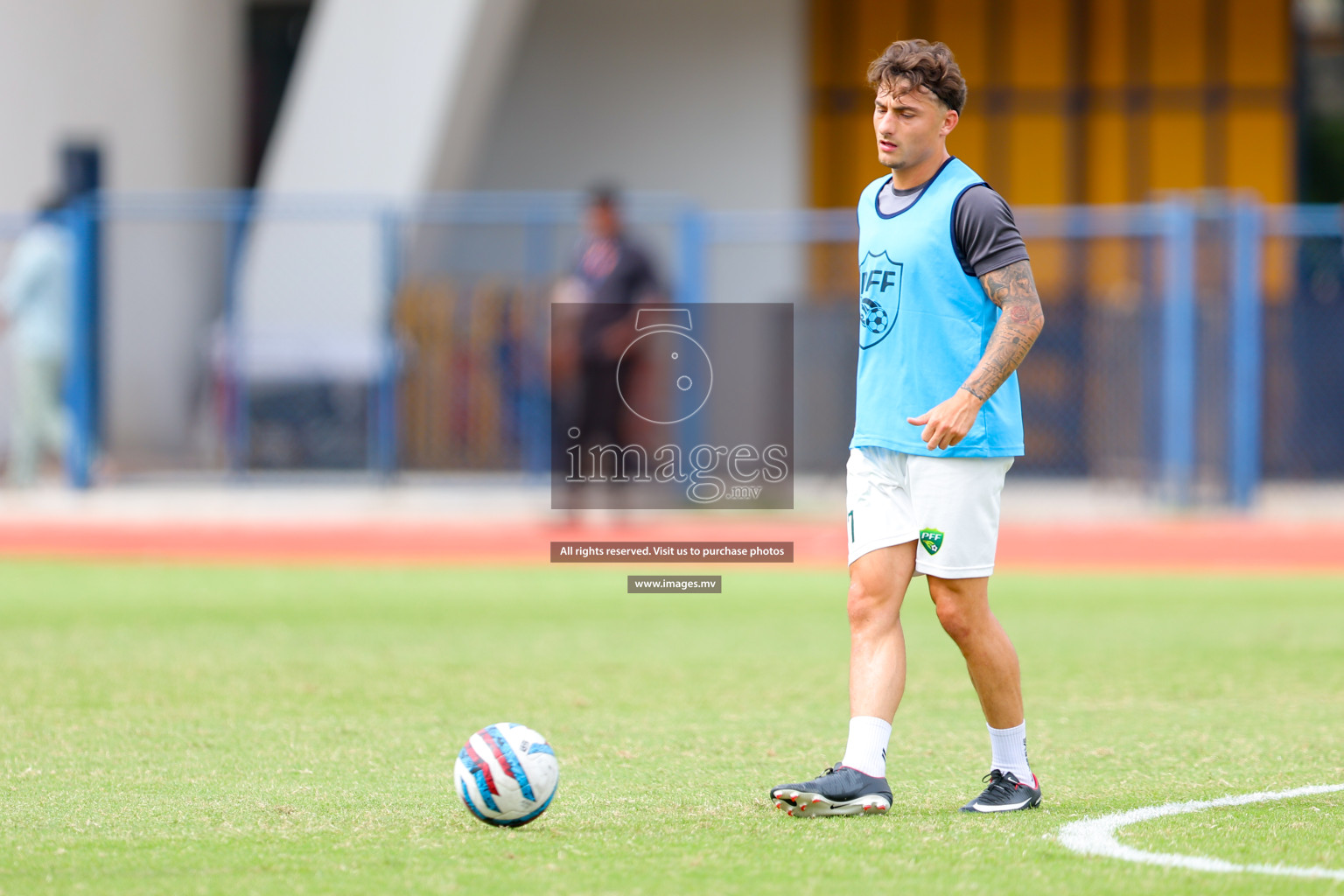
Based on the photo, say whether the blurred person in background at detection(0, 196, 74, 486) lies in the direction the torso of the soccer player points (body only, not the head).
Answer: no

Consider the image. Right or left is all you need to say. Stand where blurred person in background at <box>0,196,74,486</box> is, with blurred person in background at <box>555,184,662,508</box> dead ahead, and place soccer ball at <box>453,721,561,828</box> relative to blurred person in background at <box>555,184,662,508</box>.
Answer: right

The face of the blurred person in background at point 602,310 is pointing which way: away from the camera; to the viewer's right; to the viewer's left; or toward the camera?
toward the camera

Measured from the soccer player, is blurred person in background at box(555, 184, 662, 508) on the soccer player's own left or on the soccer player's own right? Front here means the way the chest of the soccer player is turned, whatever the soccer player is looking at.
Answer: on the soccer player's own right

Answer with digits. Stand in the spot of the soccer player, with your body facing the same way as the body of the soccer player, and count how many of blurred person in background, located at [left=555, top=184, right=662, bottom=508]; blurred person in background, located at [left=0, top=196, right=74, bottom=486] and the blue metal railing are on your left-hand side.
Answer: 0

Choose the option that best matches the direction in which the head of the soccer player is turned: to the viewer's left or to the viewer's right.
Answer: to the viewer's left

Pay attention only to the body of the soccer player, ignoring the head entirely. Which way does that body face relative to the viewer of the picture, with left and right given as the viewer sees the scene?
facing the viewer and to the left of the viewer
